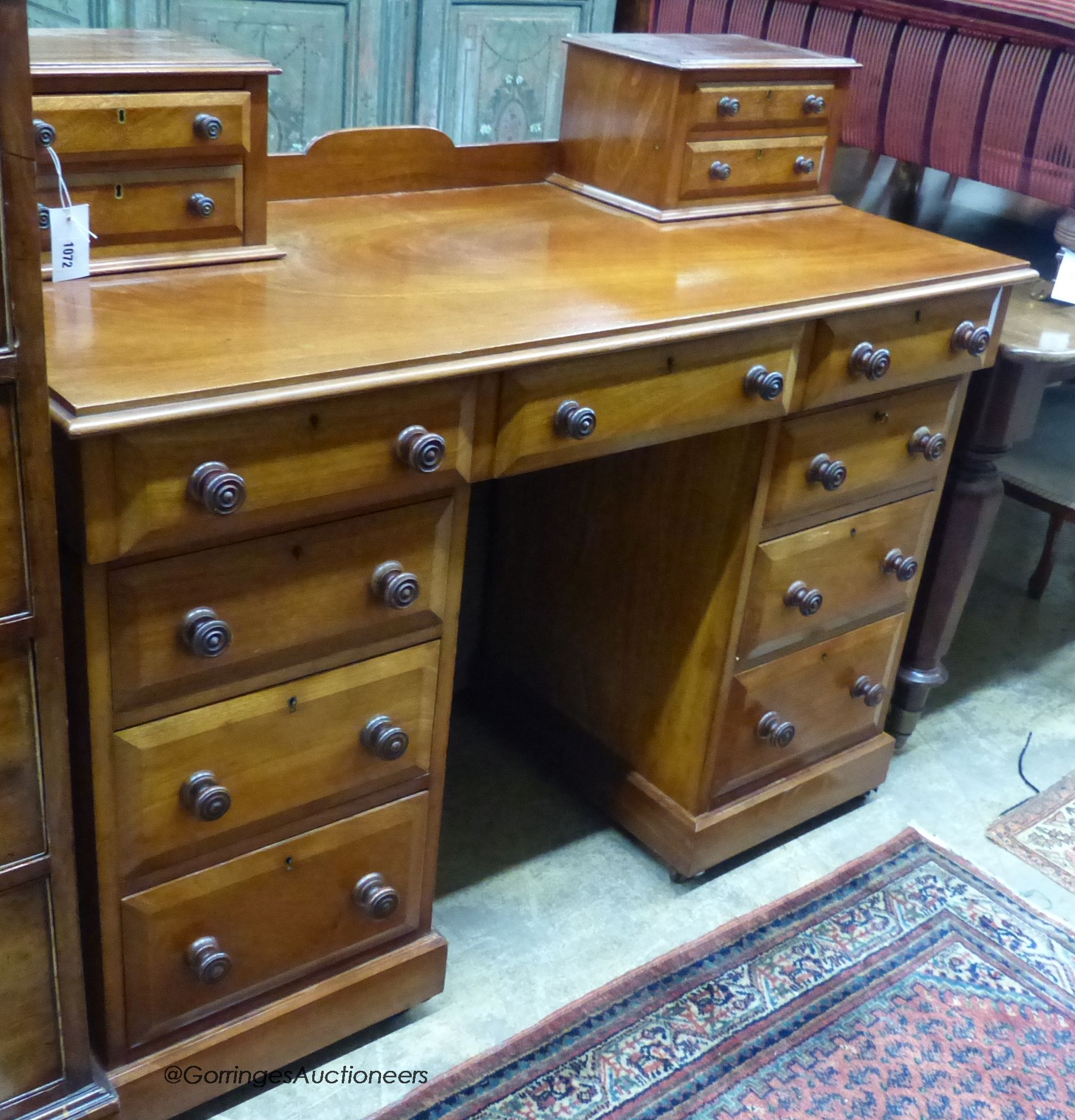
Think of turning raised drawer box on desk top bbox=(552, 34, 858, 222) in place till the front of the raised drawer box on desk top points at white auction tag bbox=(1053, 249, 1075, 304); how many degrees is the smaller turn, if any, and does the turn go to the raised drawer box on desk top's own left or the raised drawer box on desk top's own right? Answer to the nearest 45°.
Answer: approximately 45° to the raised drawer box on desk top's own left

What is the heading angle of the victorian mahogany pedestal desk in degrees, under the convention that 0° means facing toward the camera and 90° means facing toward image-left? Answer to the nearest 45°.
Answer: approximately 315°

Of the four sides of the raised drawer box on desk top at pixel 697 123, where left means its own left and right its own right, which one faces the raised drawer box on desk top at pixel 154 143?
right

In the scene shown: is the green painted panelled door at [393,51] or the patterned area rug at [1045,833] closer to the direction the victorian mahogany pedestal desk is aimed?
the patterned area rug

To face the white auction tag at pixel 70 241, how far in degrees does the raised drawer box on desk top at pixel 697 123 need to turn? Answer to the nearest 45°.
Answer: approximately 90° to its right

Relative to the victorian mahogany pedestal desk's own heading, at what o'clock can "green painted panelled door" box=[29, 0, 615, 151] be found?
The green painted panelled door is roughly at 7 o'clock from the victorian mahogany pedestal desk.

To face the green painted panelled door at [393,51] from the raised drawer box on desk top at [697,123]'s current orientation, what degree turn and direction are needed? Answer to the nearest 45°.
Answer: approximately 180°

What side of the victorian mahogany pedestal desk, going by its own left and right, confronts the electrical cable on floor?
left

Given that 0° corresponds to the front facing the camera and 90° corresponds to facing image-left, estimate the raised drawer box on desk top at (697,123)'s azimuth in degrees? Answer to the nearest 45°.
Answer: approximately 315°
